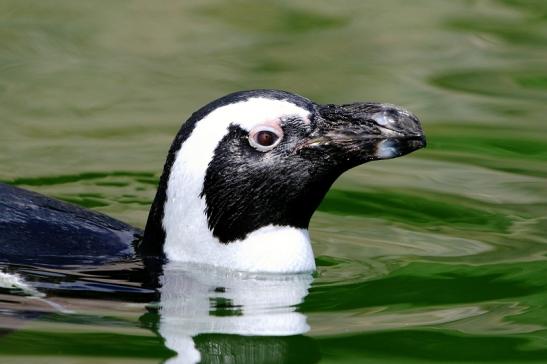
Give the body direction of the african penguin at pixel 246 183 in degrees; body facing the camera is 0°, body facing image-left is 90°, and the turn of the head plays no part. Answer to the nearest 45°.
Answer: approximately 270°
